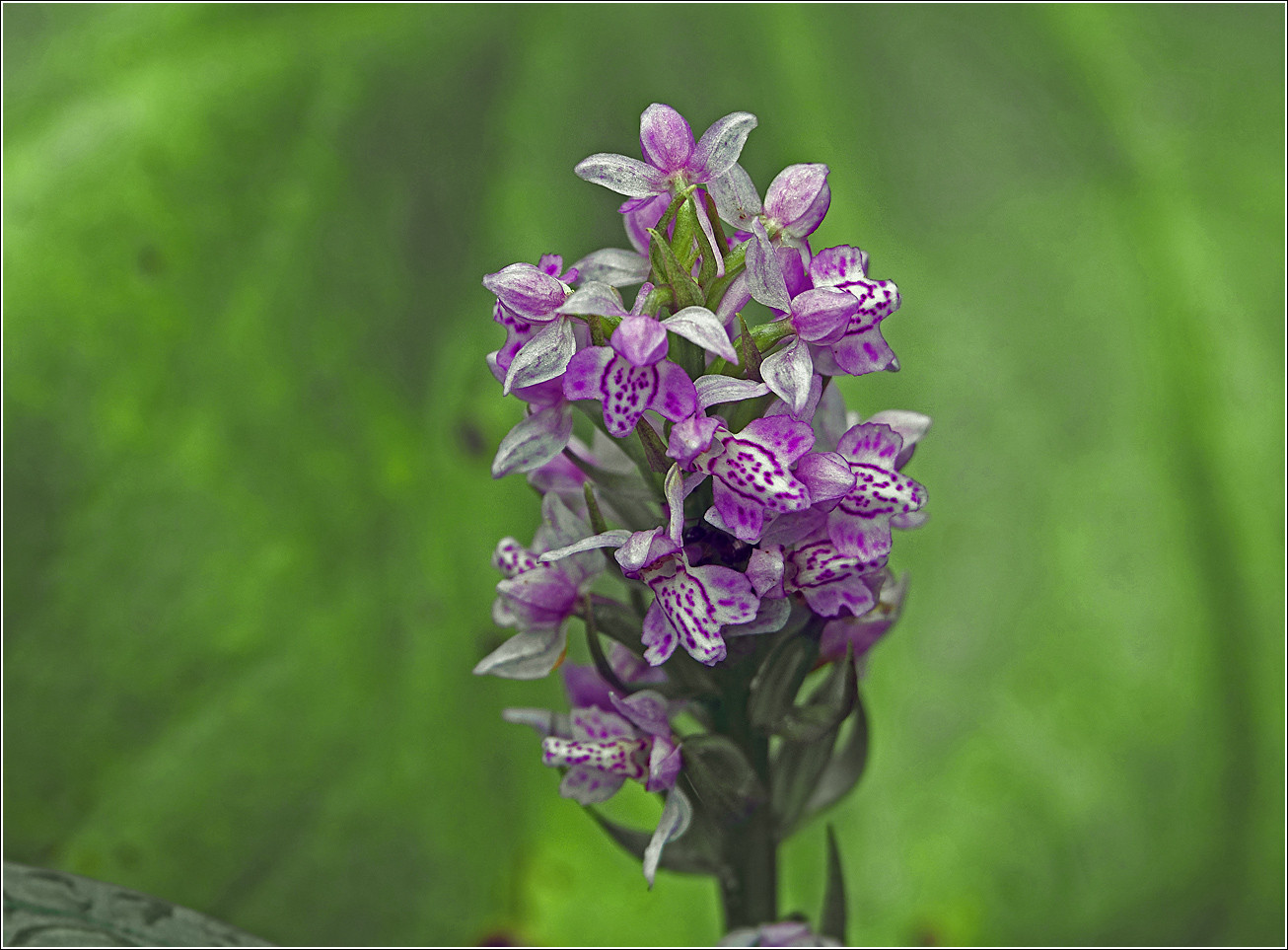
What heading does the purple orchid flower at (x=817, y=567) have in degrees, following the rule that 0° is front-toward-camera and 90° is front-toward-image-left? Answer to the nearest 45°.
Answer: approximately 315°
